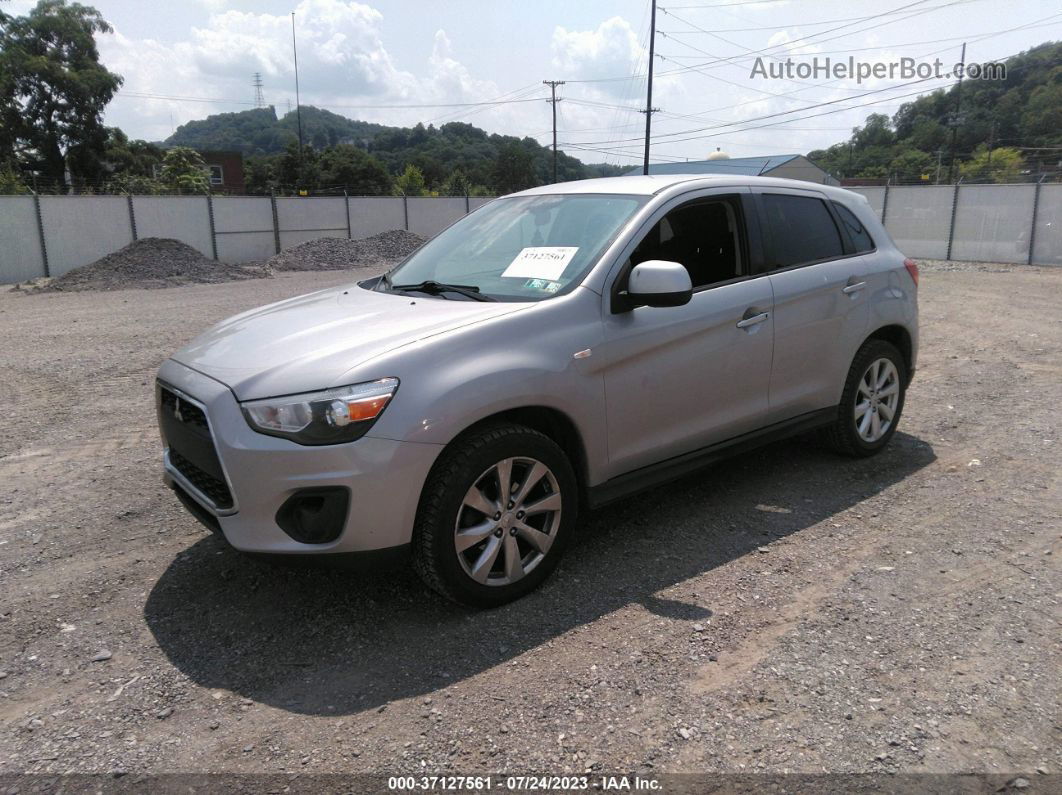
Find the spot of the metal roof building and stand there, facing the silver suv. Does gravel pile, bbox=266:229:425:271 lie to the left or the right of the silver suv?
right

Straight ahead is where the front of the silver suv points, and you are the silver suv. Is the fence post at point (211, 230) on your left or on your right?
on your right

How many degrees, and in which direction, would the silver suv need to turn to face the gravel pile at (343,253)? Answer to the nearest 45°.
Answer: approximately 135° to its right

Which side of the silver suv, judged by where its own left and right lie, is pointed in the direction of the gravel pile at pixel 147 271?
right

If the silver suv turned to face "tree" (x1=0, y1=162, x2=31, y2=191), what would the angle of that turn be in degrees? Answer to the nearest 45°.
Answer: approximately 90° to its right

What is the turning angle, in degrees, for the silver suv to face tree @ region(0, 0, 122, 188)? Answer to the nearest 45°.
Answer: approximately 90° to its right

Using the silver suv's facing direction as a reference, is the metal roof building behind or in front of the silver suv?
behind
